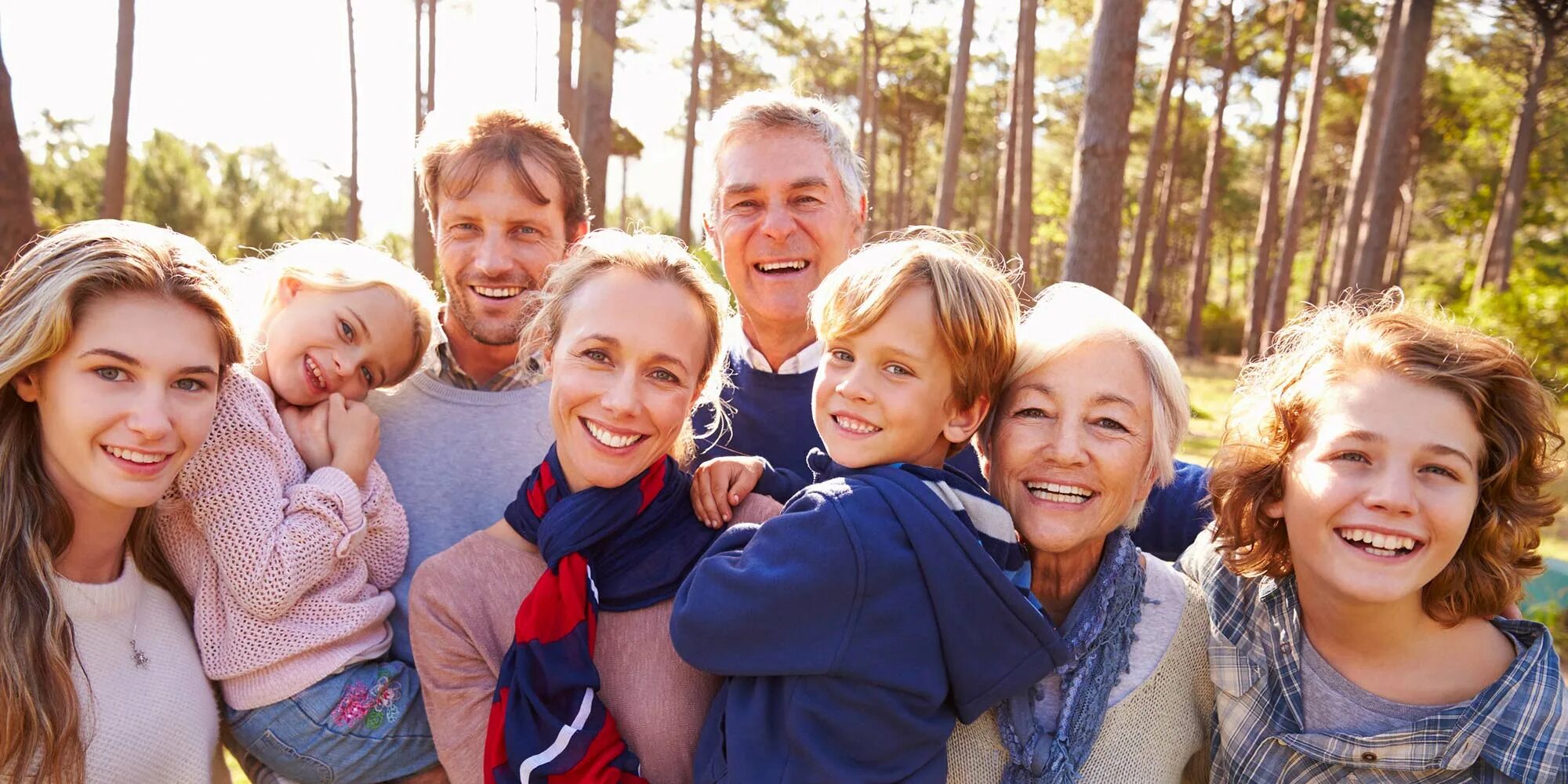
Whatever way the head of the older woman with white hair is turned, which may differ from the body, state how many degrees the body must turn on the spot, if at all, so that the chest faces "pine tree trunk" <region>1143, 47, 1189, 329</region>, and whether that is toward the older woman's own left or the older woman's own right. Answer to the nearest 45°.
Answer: approximately 180°

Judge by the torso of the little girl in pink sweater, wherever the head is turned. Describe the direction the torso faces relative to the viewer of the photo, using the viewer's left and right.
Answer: facing the viewer and to the right of the viewer

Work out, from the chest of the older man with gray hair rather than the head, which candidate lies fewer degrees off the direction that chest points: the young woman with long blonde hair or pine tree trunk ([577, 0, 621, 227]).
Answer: the young woman with long blonde hair

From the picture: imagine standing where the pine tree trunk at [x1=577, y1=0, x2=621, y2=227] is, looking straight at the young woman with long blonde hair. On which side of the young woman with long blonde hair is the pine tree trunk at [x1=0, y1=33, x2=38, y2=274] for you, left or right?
right

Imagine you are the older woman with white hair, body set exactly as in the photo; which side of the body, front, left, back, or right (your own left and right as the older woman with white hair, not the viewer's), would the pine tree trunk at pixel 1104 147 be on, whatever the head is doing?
back

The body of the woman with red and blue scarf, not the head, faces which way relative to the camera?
toward the camera

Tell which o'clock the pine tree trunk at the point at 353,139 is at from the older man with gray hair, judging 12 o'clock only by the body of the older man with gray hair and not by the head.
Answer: The pine tree trunk is roughly at 5 o'clock from the older man with gray hair.

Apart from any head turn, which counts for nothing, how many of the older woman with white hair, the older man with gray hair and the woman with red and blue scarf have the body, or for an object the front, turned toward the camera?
3

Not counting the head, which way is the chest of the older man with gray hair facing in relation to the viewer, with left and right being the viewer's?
facing the viewer

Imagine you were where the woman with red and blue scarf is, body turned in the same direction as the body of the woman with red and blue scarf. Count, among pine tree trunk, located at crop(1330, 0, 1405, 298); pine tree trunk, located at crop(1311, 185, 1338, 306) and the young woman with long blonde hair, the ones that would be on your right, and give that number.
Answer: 1
